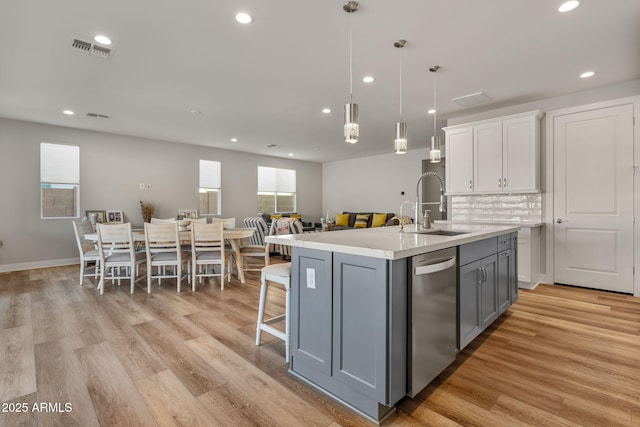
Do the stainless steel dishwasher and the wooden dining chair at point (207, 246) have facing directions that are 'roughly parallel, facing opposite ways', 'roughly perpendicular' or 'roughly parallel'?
roughly parallel, facing opposite ways

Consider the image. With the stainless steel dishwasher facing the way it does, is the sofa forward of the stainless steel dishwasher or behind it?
behind

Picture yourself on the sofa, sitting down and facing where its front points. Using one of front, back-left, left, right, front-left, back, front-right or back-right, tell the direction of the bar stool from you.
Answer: front

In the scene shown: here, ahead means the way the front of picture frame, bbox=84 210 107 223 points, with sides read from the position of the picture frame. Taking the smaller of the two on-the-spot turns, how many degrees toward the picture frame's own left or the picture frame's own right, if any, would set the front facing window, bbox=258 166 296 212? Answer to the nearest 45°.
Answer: approximately 90° to the picture frame's own left

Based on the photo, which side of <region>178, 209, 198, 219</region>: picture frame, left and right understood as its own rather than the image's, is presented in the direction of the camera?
front

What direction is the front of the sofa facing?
toward the camera

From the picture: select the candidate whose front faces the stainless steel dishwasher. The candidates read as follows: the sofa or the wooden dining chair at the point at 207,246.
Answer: the sofa

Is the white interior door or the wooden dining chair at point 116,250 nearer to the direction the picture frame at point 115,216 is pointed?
the wooden dining chair

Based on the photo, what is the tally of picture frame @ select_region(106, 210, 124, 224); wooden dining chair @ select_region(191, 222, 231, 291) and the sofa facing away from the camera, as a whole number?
1

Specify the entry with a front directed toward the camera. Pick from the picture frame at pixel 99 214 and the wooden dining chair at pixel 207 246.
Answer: the picture frame

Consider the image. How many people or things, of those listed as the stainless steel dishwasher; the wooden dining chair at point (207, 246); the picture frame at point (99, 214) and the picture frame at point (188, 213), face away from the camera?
1

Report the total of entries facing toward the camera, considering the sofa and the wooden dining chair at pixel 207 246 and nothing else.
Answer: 1

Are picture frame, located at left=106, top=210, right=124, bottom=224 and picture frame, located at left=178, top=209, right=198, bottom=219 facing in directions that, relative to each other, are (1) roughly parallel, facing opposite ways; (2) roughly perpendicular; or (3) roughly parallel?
roughly parallel

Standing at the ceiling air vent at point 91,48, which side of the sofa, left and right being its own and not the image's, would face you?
front

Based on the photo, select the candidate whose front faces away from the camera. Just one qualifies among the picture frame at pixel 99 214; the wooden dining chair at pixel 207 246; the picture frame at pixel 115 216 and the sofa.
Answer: the wooden dining chair

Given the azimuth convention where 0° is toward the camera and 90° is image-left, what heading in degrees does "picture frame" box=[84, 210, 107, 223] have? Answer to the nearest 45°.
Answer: approximately 0°
